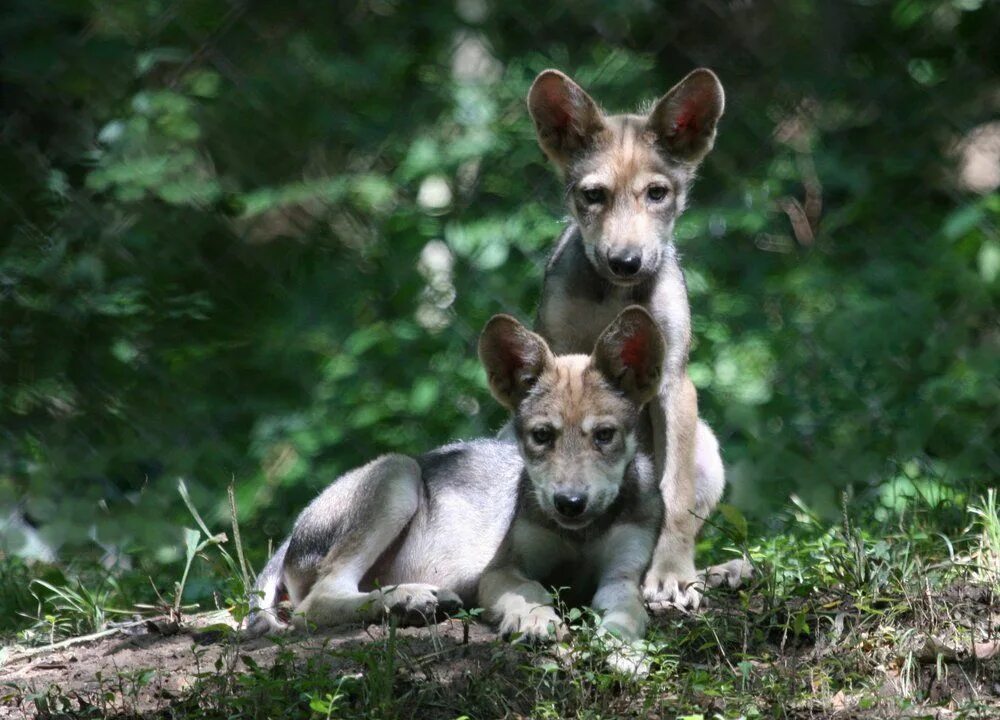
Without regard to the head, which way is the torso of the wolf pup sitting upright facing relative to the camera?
toward the camera

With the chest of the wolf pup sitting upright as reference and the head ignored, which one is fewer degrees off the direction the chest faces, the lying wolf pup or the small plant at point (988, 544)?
the lying wolf pup

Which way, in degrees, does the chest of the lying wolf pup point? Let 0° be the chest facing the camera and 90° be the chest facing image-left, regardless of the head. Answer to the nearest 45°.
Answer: approximately 315°

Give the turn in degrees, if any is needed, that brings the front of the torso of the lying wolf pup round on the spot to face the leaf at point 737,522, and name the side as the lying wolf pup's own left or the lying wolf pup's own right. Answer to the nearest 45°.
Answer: approximately 45° to the lying wolf pup's own left

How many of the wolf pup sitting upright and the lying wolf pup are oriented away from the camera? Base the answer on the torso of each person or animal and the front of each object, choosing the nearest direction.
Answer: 0
